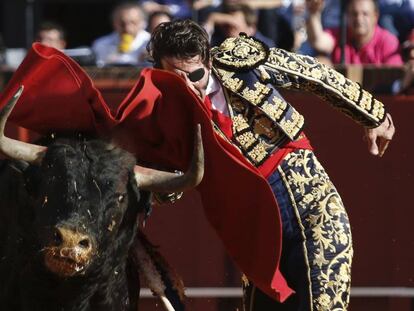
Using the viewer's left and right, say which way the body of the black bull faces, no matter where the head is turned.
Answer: facing the viewer

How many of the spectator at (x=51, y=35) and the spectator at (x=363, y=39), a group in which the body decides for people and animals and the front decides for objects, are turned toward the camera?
2

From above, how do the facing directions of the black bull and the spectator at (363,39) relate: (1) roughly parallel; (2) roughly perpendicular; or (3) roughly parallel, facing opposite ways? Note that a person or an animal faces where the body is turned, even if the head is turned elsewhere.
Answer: roughly parallel

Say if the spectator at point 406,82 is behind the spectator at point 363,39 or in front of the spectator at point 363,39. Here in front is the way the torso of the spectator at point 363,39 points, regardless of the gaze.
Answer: in front

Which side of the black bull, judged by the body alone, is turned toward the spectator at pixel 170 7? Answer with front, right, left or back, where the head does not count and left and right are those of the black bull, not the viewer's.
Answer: back

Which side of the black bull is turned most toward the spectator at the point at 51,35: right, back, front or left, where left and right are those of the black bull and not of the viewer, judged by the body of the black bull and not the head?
back

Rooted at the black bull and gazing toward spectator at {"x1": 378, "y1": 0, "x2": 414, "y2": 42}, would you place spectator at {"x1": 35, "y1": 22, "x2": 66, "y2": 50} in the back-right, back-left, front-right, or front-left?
front-left

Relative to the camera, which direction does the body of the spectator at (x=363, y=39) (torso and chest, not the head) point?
toward the camera

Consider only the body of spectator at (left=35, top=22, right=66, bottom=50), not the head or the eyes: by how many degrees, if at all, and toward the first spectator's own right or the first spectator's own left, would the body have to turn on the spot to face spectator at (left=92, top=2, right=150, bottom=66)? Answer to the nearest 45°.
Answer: approximately 45° to the first spectator's own left

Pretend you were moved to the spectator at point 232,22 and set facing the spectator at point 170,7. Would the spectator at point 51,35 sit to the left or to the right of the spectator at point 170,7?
left

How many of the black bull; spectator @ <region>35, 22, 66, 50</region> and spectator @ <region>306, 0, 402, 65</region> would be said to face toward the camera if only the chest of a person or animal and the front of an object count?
3

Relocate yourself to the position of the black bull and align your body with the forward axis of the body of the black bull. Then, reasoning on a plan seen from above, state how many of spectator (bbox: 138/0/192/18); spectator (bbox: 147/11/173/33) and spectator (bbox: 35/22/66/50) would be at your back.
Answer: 3

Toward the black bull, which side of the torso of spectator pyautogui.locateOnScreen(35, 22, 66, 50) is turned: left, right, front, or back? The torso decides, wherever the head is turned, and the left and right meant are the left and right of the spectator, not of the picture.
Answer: front

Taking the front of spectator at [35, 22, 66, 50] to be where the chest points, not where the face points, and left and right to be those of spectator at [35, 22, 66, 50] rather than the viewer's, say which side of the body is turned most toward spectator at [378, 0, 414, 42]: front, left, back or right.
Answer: left
